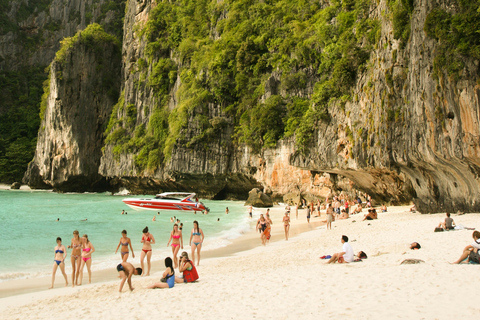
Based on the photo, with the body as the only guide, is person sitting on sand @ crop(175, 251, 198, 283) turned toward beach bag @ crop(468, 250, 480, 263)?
no

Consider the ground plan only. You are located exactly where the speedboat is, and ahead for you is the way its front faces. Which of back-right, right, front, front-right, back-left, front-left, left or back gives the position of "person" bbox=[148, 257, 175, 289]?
left

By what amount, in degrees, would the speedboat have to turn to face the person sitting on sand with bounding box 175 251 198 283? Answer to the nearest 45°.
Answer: approximately 90° to its left

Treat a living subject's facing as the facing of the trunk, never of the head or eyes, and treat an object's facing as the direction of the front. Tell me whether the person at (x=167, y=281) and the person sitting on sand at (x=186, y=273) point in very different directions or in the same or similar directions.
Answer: same or similar directions
